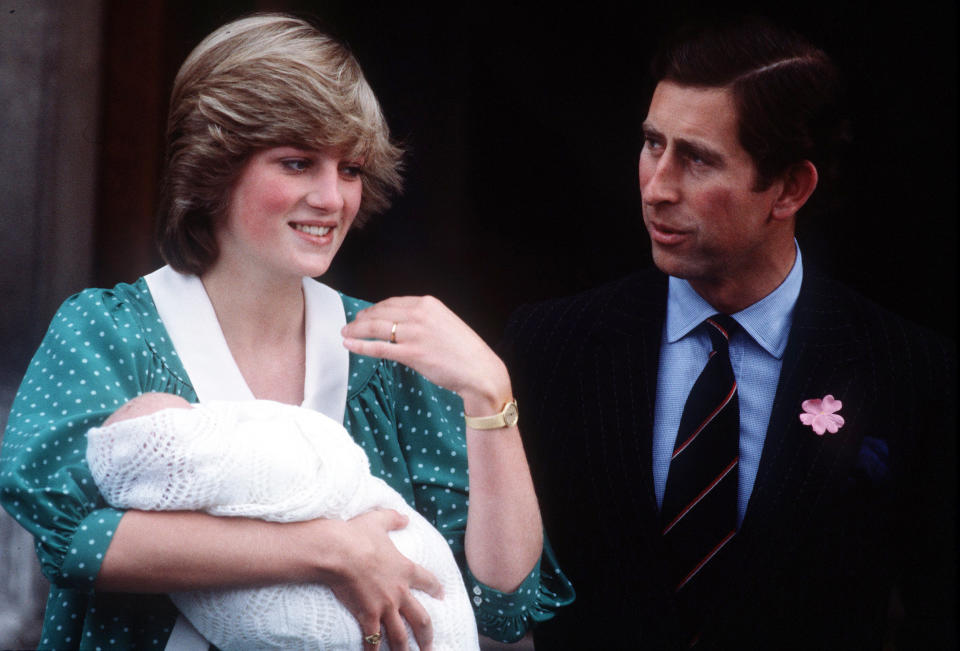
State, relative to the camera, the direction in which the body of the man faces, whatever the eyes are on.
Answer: toward the camera

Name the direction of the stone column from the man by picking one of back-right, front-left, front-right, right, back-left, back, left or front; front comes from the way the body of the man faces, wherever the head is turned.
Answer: right

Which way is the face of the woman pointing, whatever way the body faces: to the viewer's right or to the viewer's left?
to the viewer's right

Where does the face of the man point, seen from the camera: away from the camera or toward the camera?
toward the camera

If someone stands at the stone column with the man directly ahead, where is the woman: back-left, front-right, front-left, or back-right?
front-right

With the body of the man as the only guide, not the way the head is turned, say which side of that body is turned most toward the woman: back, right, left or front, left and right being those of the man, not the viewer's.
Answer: right
